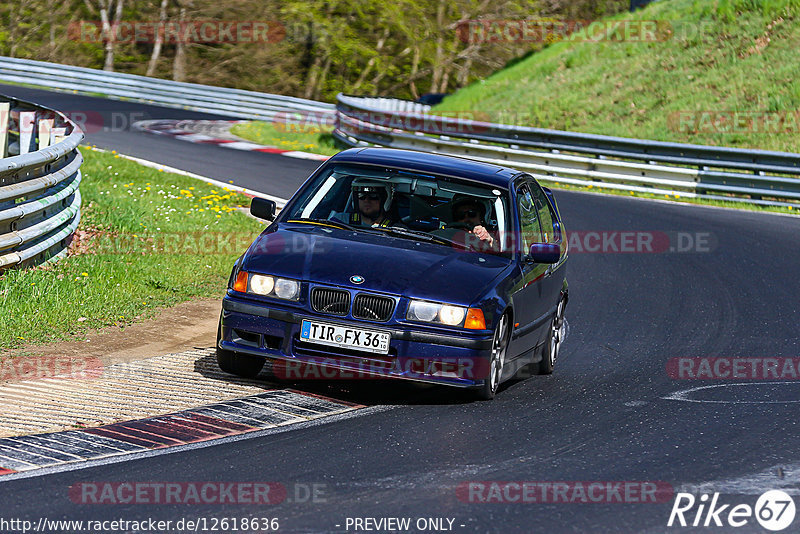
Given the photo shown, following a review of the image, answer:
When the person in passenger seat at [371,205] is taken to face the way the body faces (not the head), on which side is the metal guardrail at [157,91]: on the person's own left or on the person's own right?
on the person's own right

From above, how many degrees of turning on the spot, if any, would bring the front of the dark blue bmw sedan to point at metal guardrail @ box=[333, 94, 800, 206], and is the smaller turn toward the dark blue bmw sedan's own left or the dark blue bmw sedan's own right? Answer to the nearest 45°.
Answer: approximately 135° to the dark blue bmw sedan's own right

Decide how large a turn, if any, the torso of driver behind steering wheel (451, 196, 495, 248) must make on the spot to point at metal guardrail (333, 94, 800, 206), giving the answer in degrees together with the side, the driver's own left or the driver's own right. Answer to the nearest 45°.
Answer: approximately 135° to the driver's own right

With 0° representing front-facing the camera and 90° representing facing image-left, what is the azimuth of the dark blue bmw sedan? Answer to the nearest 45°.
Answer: approximately 45°

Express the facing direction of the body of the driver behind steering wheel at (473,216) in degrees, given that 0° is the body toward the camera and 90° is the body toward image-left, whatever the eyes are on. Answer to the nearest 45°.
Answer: approximately 45°

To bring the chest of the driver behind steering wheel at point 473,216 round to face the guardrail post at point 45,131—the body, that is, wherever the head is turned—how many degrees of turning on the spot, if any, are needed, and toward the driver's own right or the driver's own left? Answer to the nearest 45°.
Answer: approximately 90° to the driver's own right

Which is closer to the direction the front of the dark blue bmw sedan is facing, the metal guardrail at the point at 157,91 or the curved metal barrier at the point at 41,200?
the curved metal barrier

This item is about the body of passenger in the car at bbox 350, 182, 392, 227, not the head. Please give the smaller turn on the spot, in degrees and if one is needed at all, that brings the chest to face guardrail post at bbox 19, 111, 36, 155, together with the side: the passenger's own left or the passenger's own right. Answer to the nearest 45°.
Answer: approximately 90° to the passenger's own right

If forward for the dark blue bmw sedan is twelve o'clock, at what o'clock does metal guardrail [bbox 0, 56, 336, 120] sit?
The metal guardrail is roughly at 4 o'clock from the dark blue bmw sedan.

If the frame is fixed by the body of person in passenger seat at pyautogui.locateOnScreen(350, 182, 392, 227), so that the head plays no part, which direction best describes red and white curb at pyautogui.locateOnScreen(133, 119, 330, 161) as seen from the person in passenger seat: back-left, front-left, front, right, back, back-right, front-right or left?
back-right

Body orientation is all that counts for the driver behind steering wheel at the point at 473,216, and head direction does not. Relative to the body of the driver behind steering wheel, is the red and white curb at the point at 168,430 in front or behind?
in front

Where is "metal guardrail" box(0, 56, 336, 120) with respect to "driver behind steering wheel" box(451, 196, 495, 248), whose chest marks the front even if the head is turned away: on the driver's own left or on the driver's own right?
on the driver's own right

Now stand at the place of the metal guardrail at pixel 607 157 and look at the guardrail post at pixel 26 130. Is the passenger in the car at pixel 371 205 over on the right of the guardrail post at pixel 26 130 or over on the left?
left

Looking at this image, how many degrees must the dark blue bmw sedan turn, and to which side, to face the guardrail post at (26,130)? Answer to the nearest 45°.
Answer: approximately 90° to its right
